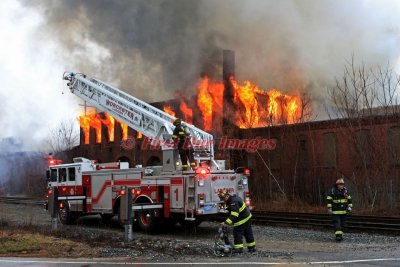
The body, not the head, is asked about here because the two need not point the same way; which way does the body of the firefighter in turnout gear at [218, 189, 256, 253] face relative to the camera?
to the viewer's left

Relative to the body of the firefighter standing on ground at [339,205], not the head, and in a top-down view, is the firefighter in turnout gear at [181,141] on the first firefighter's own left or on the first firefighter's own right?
on the first firefighter's own right

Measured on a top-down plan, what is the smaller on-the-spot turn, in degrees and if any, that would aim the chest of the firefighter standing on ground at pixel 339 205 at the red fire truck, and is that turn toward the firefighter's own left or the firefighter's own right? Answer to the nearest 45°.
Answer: approximately 90° to the firefighter's own right

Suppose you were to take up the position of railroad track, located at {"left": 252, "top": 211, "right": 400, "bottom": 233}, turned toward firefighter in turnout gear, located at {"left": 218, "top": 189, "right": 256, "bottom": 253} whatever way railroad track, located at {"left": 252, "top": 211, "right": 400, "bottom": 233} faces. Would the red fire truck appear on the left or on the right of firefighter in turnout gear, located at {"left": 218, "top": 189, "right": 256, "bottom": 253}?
right

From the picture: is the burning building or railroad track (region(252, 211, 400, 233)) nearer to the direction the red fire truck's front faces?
the burning building

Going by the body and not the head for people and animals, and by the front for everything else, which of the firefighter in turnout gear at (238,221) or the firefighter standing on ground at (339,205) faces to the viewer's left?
the firefighter in turnout gear

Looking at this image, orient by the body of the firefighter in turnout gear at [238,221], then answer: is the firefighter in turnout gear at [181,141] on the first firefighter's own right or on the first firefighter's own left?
on the first firefighter's own right

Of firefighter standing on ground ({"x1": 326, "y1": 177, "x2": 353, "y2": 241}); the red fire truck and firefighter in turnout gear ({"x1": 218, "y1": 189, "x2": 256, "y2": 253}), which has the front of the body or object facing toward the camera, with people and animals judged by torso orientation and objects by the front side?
the firefighter standing on ground

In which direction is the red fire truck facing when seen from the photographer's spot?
facing away from the viewer and to the left of the viewer

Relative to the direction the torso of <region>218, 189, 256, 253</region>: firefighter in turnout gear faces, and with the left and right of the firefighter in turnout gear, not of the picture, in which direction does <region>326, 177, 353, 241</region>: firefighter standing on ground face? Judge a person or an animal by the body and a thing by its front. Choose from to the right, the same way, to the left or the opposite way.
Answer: to the left

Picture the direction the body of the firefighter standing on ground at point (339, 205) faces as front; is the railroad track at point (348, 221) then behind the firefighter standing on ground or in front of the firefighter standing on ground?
behind
